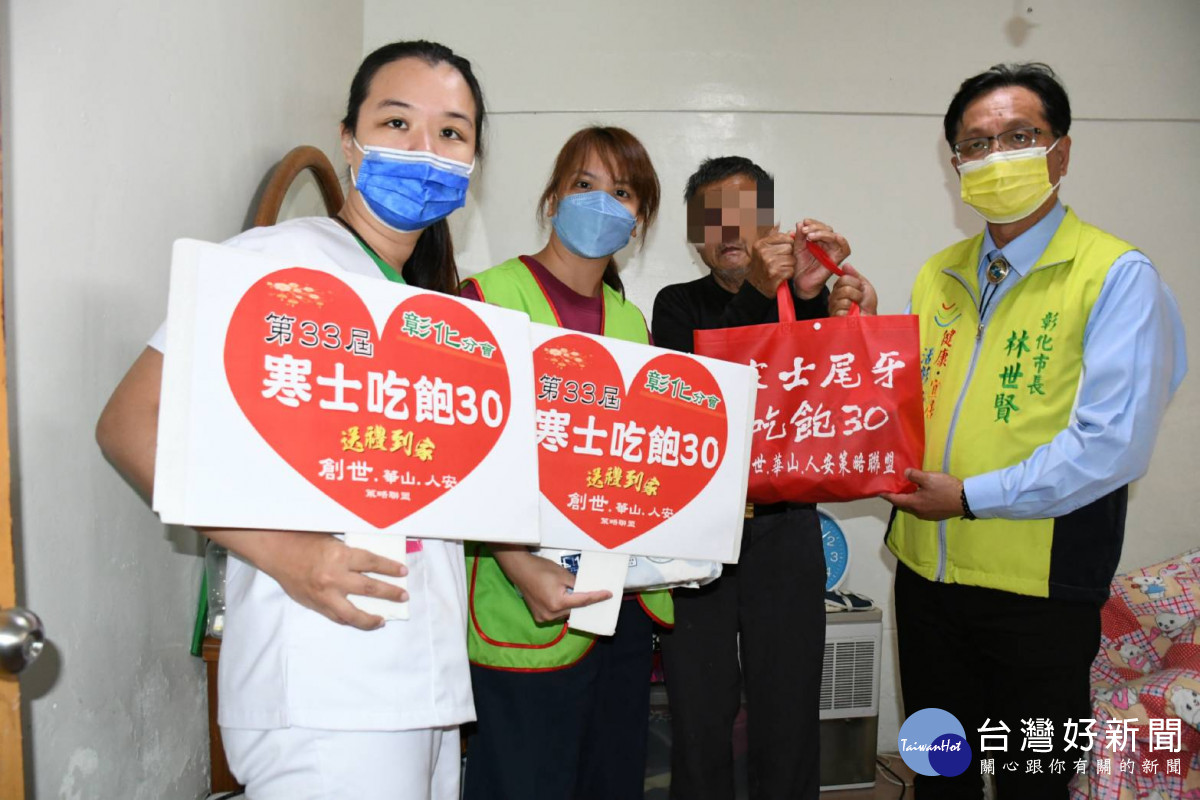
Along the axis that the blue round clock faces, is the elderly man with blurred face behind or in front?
in front

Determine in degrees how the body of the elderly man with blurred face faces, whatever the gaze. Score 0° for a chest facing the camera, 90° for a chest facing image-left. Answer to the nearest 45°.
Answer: approximately 0°

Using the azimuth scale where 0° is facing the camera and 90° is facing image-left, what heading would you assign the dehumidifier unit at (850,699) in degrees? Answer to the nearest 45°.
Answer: approximately 0°

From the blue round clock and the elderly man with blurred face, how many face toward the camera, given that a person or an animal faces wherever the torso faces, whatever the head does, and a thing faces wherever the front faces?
2
